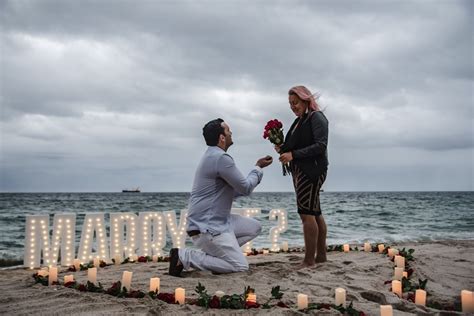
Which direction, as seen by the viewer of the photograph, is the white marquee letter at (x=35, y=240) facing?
facing the viewer and to the right of the viewer

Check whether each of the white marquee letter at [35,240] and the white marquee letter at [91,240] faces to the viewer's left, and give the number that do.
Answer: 0

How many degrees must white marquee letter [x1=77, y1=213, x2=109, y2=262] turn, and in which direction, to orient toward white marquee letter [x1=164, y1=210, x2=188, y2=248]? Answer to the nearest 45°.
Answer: approximately 90° to its left

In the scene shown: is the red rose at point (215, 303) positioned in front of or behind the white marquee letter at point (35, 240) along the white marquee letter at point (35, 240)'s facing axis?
in front

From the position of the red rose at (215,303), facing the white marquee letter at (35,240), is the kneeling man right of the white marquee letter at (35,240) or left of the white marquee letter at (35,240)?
right

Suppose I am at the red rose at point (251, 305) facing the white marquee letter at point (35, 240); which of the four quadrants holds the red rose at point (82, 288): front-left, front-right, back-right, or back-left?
front-left

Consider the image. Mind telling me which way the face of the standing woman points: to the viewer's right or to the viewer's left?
to the viewer's left

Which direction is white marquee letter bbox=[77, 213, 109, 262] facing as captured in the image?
toward the camera

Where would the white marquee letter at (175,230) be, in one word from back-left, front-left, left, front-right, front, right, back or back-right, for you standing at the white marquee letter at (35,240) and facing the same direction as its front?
front-left

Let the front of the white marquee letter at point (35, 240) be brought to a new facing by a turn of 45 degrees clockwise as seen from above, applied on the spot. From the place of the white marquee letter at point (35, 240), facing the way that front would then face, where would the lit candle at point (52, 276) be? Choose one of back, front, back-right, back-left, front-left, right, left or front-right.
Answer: front
